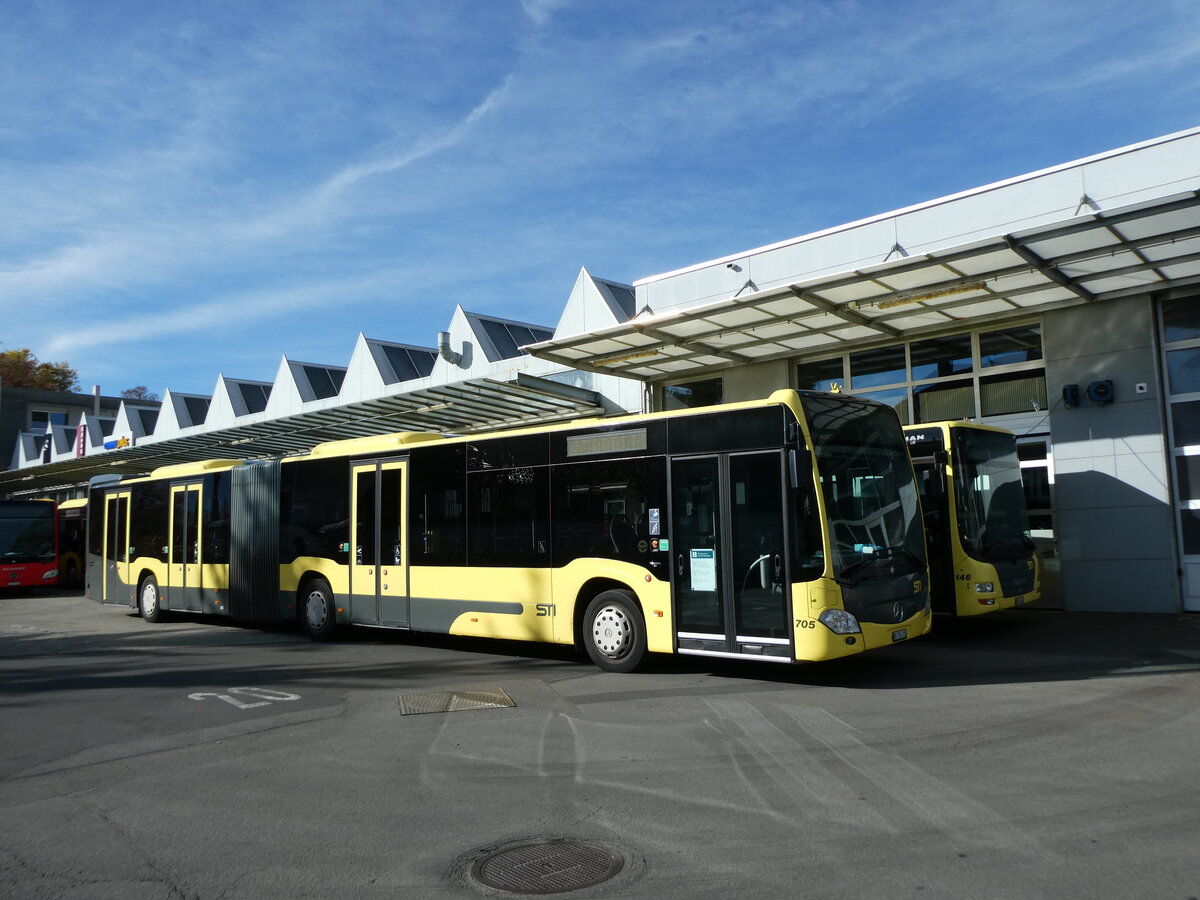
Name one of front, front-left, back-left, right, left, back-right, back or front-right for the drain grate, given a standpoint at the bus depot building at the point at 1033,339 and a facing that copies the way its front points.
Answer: front

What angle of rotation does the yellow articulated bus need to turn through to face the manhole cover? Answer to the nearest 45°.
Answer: approximately 45° to its right

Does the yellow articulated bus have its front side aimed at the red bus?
no

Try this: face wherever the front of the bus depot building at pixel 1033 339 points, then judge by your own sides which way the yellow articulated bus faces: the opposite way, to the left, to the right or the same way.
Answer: to the left

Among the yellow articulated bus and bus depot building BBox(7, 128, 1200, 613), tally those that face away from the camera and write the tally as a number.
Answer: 0

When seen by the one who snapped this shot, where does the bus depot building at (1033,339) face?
facing the viewer and to the left of the viewer

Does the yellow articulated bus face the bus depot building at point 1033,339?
no

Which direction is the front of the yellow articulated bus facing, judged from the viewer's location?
facing the viewer and to the right of the viewer

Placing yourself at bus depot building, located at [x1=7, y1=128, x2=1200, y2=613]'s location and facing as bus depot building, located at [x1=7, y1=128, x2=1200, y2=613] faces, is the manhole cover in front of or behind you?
in front

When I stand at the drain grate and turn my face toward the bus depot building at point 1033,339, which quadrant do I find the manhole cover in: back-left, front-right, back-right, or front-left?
back-right

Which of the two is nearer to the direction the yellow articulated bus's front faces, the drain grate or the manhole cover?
the manhole cover
